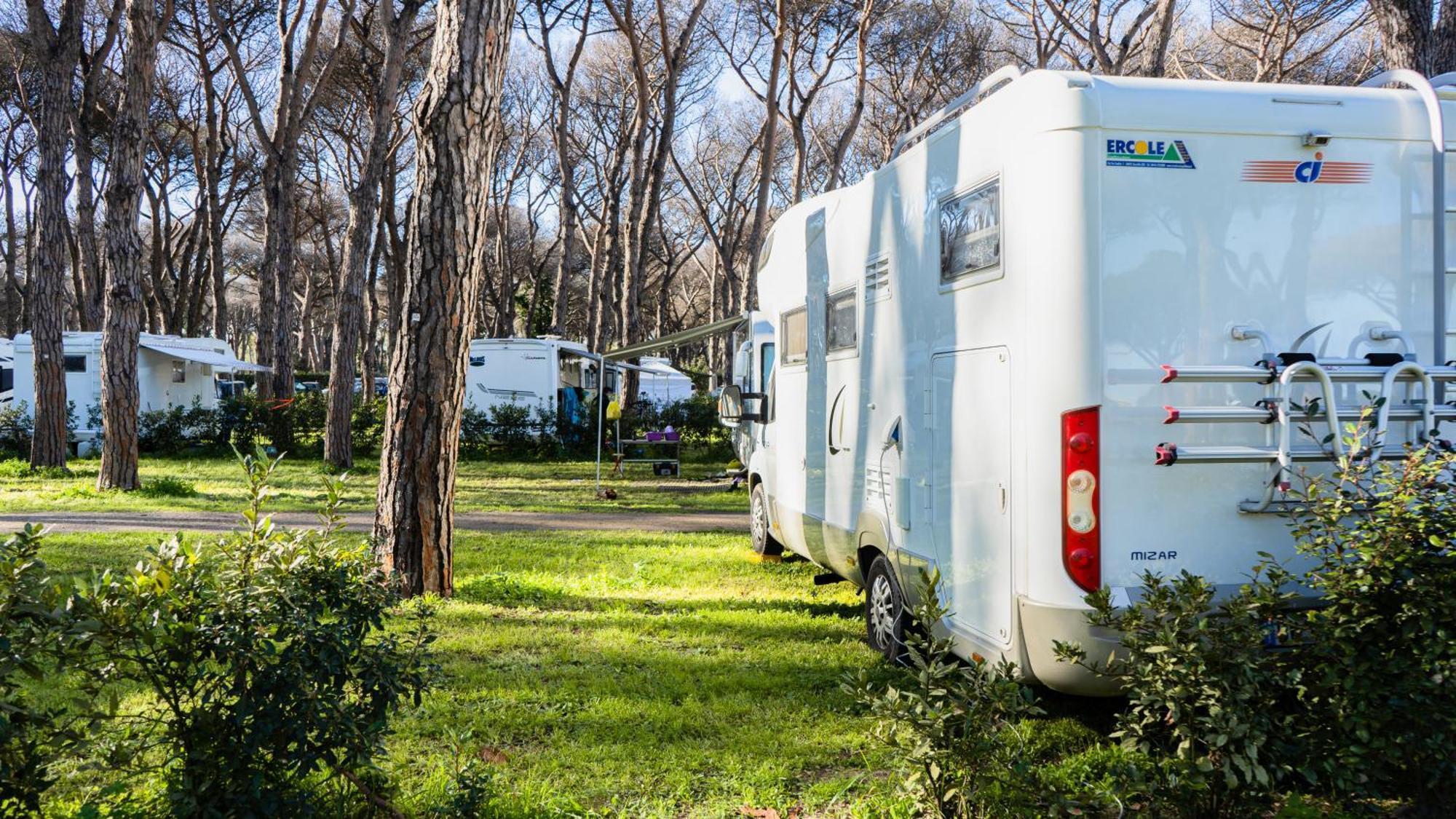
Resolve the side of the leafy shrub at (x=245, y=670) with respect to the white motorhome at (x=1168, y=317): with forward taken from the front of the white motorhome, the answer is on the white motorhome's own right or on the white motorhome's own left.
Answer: on the white motorhome's own left

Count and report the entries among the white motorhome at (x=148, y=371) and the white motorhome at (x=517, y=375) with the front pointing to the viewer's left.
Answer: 0

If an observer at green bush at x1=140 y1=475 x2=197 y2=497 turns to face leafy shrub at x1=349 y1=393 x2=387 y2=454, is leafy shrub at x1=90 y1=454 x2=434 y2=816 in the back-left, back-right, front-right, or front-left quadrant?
back-right

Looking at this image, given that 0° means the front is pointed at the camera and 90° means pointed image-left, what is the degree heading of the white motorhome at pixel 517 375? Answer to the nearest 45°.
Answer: approximately 225°

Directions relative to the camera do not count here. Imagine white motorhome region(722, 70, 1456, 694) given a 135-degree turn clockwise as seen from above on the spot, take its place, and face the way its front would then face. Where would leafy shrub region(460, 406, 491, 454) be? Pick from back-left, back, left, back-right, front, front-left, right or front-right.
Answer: back-left

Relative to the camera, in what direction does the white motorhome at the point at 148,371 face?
facing away from the viewer and to the right of the viewer

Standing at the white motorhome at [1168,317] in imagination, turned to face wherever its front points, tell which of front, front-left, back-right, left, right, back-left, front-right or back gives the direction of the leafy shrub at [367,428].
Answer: front

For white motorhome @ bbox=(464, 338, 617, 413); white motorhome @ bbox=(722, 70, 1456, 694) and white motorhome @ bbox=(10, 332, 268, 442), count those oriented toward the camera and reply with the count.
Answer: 0

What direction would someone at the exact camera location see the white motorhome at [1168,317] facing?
facing away from the viewer and to the left of the viewer

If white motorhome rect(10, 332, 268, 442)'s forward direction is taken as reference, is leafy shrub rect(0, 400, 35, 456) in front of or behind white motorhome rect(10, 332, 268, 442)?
behind

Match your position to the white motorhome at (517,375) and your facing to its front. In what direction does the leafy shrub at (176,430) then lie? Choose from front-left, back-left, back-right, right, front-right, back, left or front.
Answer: back-left

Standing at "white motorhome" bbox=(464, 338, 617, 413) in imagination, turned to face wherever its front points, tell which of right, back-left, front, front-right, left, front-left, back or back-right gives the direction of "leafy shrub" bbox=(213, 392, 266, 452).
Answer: back-left
